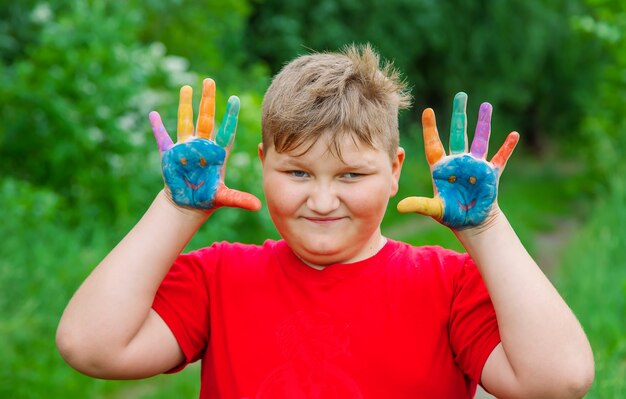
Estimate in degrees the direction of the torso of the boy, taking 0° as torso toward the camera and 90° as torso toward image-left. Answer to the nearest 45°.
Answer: approximately 0°
